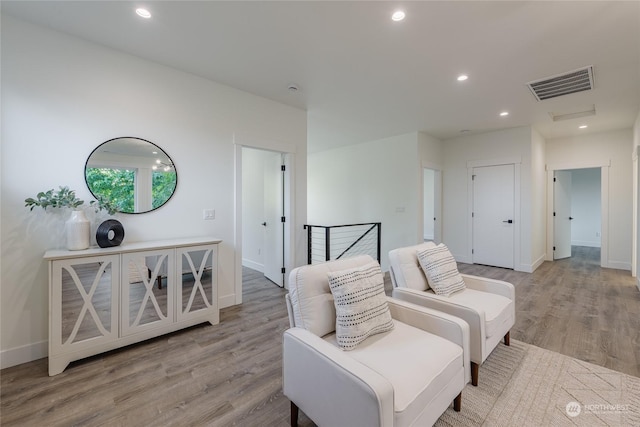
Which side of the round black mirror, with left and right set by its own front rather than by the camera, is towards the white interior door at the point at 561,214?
left

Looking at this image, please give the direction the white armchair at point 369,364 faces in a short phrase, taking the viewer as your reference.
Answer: facing the viewer and to the right of the viewer

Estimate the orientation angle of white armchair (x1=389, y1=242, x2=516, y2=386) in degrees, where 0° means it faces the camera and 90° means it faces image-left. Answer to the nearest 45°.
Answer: approximately 315°

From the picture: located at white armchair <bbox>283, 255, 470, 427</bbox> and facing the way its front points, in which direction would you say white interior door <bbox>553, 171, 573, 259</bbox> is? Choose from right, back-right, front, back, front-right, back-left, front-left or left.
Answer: left
